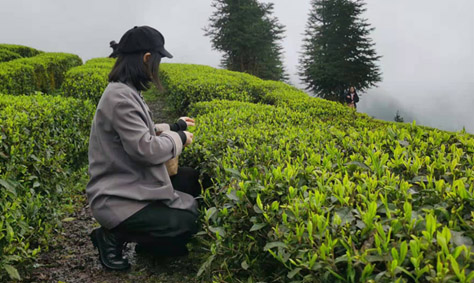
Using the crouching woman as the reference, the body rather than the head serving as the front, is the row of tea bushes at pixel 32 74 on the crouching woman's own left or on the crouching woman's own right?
on the crouching woman's own left

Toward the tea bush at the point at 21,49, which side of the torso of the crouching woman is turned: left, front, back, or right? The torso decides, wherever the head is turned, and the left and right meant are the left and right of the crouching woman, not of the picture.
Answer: left

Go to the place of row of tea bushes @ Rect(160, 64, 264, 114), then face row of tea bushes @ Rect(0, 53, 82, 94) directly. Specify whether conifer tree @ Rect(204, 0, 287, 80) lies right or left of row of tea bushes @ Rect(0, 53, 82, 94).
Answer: right

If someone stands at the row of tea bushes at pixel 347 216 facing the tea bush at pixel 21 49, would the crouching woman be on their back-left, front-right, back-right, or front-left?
front-left

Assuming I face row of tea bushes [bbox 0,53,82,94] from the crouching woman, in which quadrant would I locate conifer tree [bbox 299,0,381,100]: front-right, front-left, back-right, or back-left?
front-right

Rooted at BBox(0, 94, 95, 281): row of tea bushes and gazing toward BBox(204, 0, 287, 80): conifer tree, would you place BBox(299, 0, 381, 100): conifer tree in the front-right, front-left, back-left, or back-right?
front-right

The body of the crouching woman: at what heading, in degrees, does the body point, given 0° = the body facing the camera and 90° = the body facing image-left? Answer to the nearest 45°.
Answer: approximately 270°

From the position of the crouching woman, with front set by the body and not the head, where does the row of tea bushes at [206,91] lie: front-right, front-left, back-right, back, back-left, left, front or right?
left

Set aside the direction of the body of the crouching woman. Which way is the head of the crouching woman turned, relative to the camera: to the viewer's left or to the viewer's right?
to the viewer's right

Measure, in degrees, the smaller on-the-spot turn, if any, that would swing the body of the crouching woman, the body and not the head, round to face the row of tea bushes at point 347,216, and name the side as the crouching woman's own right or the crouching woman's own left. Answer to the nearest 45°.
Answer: approximately 45° to the crouching woman's own right

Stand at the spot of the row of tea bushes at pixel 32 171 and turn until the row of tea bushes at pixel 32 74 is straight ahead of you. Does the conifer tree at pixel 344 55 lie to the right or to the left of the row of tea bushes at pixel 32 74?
right

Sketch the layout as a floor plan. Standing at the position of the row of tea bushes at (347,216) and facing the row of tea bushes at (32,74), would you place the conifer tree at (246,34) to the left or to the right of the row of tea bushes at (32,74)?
right

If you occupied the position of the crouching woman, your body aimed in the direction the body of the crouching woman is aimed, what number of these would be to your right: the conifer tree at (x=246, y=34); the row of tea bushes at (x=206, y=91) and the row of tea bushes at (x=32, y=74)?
0

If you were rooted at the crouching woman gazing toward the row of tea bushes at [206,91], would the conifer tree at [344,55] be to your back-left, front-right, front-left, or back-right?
front-right
